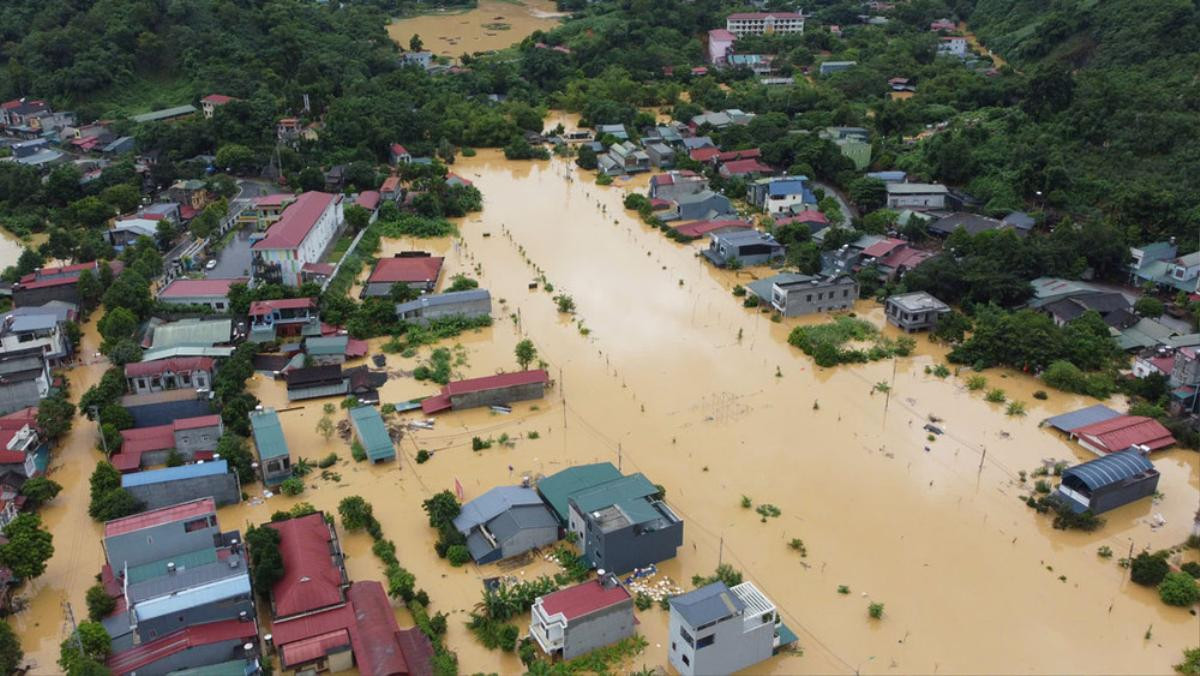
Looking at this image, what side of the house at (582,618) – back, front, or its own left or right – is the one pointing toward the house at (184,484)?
right

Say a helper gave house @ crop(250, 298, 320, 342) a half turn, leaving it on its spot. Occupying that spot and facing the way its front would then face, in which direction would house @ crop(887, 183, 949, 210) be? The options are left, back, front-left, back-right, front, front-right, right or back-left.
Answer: right

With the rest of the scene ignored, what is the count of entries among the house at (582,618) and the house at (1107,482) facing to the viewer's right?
0

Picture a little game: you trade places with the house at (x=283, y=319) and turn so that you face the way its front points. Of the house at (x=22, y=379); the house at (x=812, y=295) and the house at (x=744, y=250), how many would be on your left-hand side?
2

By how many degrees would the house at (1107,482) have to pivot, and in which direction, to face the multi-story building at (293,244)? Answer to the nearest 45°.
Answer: approximately 45° to its right

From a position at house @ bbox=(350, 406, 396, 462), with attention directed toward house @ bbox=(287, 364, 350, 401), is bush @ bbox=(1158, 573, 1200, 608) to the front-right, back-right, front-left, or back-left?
back-right

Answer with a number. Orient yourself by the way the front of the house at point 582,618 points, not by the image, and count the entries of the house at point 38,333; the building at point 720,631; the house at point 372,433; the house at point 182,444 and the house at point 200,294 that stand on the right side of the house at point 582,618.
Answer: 4

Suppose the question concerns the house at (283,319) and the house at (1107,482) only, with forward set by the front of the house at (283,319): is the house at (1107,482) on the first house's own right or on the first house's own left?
on the first house's own left

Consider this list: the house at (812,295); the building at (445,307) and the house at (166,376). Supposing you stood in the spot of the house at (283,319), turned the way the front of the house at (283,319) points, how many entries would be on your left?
2

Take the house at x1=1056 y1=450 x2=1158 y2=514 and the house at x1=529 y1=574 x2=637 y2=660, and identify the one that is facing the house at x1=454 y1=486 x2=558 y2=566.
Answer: the house at x1=1056 y1=450 x2=1158 y2=514

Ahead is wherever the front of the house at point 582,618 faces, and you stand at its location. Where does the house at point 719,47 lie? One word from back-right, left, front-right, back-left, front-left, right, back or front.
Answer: back-right

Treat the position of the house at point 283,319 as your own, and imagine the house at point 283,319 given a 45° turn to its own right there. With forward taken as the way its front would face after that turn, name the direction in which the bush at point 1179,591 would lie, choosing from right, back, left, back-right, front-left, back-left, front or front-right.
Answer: left

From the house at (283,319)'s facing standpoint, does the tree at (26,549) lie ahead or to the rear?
ahead

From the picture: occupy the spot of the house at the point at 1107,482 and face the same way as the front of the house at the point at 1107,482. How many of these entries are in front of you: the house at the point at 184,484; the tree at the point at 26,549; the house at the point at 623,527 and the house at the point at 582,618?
4
